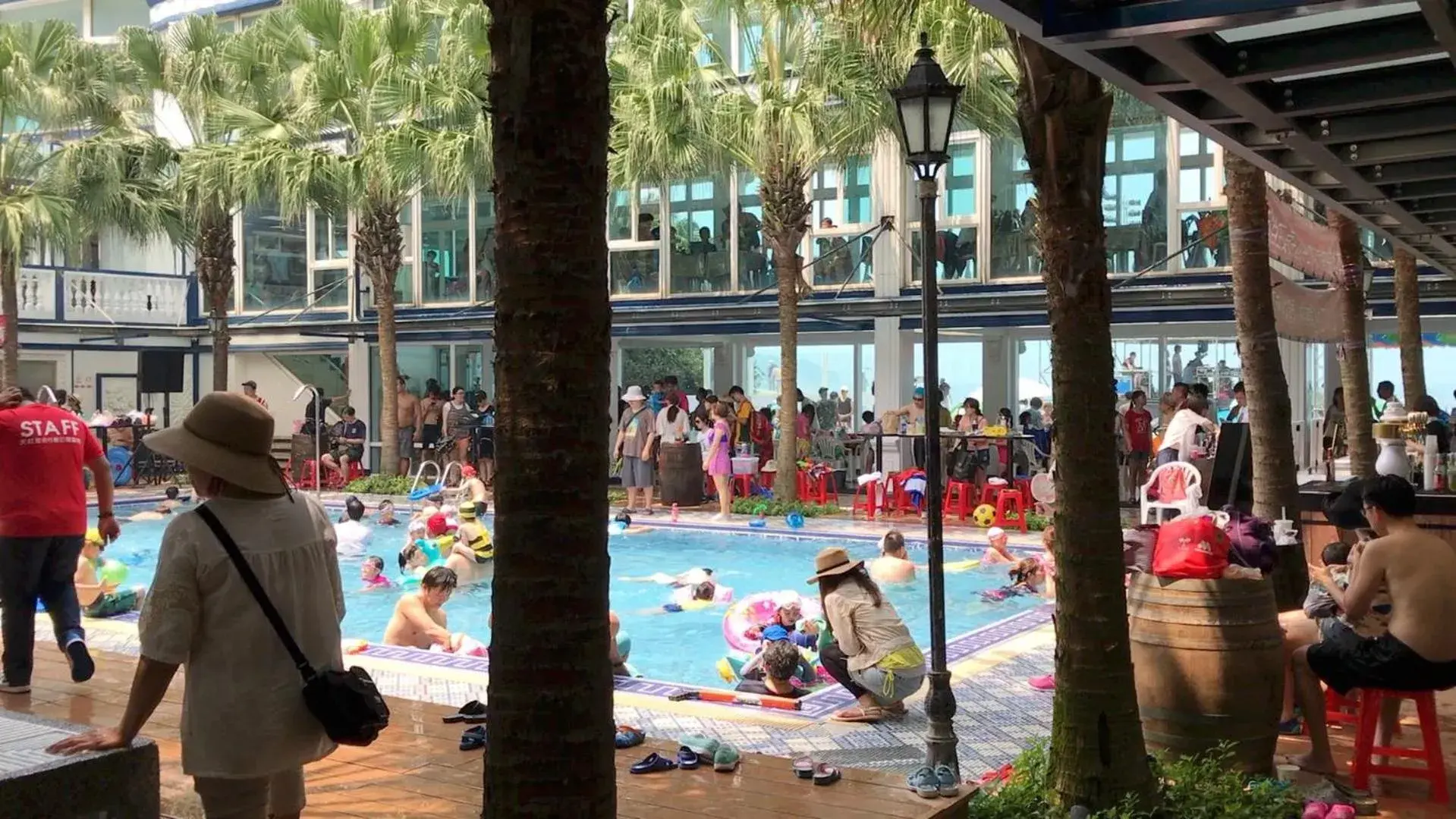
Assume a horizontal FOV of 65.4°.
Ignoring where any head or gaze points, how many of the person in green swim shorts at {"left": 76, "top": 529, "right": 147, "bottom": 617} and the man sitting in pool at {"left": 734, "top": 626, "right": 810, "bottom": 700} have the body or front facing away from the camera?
1

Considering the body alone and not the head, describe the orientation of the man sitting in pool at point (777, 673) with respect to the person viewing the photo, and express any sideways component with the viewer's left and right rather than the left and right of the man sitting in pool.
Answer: facing away from the viewer

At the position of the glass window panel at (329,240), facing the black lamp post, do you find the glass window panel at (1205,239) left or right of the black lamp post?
left

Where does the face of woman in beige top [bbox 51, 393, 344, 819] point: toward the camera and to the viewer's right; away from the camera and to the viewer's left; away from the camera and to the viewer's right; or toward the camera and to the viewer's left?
away from the camera and to the viewer's left

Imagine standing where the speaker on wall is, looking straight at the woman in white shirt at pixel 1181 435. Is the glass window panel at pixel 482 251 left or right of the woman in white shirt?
left

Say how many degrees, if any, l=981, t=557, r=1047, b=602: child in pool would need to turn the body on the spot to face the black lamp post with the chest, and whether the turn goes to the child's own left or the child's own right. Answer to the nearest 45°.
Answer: approximately 90° to the child's own right
